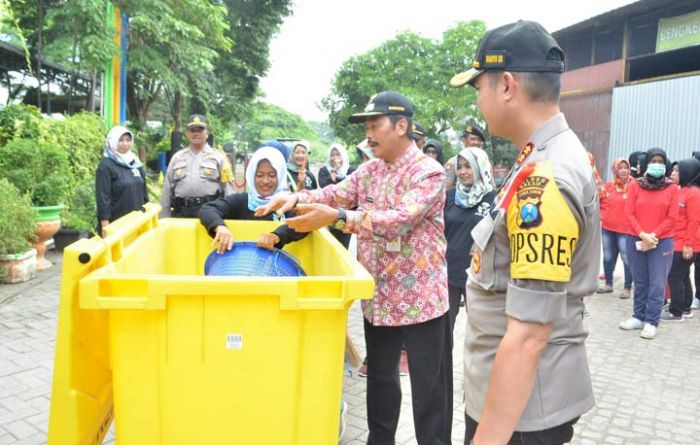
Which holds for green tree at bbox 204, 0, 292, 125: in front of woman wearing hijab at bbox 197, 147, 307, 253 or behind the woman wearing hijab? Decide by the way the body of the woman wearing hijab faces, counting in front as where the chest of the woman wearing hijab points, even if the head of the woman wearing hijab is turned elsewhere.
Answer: behind

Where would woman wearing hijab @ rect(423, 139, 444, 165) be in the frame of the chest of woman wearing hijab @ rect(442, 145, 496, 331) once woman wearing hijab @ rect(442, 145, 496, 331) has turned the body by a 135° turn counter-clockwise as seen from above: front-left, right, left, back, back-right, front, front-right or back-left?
left

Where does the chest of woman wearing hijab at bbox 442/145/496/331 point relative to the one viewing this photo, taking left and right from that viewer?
facing the viewer and to the left of the viewer

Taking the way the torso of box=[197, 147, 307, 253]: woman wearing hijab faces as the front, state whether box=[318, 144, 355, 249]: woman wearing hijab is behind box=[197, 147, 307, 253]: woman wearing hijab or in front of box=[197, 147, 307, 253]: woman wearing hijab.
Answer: behind

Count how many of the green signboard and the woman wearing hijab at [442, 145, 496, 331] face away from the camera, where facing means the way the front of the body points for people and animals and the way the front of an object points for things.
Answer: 0

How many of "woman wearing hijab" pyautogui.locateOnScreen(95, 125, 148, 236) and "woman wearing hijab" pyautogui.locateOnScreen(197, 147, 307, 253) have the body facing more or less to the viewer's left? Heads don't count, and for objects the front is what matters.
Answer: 0

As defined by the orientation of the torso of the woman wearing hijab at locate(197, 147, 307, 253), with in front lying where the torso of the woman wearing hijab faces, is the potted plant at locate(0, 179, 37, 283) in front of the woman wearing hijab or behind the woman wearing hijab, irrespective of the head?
behind

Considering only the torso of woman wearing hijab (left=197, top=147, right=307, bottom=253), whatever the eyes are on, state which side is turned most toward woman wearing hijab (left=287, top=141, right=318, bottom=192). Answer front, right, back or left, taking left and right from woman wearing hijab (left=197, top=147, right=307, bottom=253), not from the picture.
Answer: back

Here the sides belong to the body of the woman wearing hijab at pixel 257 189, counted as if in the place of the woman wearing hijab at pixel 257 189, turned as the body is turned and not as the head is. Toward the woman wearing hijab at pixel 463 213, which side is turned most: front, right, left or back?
left
